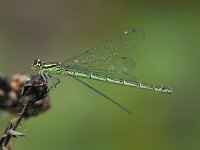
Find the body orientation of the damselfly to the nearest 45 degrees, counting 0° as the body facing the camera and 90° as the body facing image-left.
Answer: approximately 90°
